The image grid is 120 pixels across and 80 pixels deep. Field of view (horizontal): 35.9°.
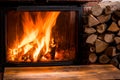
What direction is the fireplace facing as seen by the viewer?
toward the camera

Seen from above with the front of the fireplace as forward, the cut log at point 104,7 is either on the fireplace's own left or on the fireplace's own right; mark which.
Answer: on the fireplace's own left

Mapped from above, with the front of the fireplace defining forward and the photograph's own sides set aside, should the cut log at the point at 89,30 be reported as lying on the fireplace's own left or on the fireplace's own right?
on the fireplace's own left

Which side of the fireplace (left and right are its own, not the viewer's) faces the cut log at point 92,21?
left

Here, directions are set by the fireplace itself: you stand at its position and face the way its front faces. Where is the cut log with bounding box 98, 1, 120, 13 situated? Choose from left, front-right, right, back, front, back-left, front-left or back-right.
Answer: left

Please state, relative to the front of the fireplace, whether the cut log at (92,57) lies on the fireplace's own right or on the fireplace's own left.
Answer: on the fireplace's own left

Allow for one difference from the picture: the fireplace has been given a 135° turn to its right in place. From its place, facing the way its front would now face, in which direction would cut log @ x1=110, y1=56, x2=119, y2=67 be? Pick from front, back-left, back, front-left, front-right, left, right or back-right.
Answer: back-right

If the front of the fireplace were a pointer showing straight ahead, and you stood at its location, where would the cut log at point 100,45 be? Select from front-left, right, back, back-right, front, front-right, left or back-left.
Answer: left

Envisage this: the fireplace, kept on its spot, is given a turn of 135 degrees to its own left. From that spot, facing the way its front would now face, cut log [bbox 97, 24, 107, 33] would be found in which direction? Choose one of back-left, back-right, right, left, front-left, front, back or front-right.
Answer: front-right

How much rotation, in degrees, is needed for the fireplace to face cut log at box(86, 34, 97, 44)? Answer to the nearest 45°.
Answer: approximately 90° to its left

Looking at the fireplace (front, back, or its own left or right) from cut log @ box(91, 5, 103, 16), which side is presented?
left
